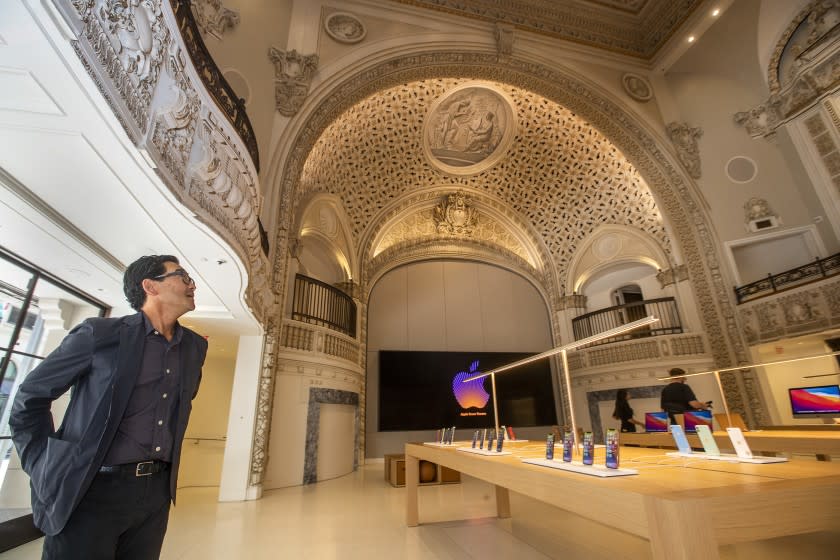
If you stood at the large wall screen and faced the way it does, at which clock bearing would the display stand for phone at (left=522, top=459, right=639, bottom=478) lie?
The display stand for phone is roughly at 12 o'clock from the large wall screen.

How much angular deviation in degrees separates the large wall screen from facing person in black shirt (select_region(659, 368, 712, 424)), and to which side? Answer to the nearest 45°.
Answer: approximately 45° to its left

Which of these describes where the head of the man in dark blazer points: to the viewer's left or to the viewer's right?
to the viewer's right

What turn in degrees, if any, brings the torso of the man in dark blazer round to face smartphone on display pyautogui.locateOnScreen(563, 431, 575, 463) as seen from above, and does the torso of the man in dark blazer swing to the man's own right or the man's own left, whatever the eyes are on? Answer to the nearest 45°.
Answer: approximately 45° to the man's own left

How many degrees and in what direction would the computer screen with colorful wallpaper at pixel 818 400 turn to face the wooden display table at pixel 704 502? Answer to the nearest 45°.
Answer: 0° — it already faces it

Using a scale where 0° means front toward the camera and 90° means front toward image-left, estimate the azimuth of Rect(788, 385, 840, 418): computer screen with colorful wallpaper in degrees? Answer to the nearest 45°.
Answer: approximately 0°

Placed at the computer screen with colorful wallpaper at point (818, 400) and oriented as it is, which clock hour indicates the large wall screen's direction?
The large wall screen is roughly at 3 o'clock from the computer screen with colorful wallpaper.

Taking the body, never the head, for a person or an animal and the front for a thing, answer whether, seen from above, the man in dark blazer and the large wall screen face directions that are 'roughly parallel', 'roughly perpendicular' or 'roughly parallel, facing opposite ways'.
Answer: roughly perpendicular

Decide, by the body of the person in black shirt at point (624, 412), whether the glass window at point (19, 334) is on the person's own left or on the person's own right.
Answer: on the person's own right
